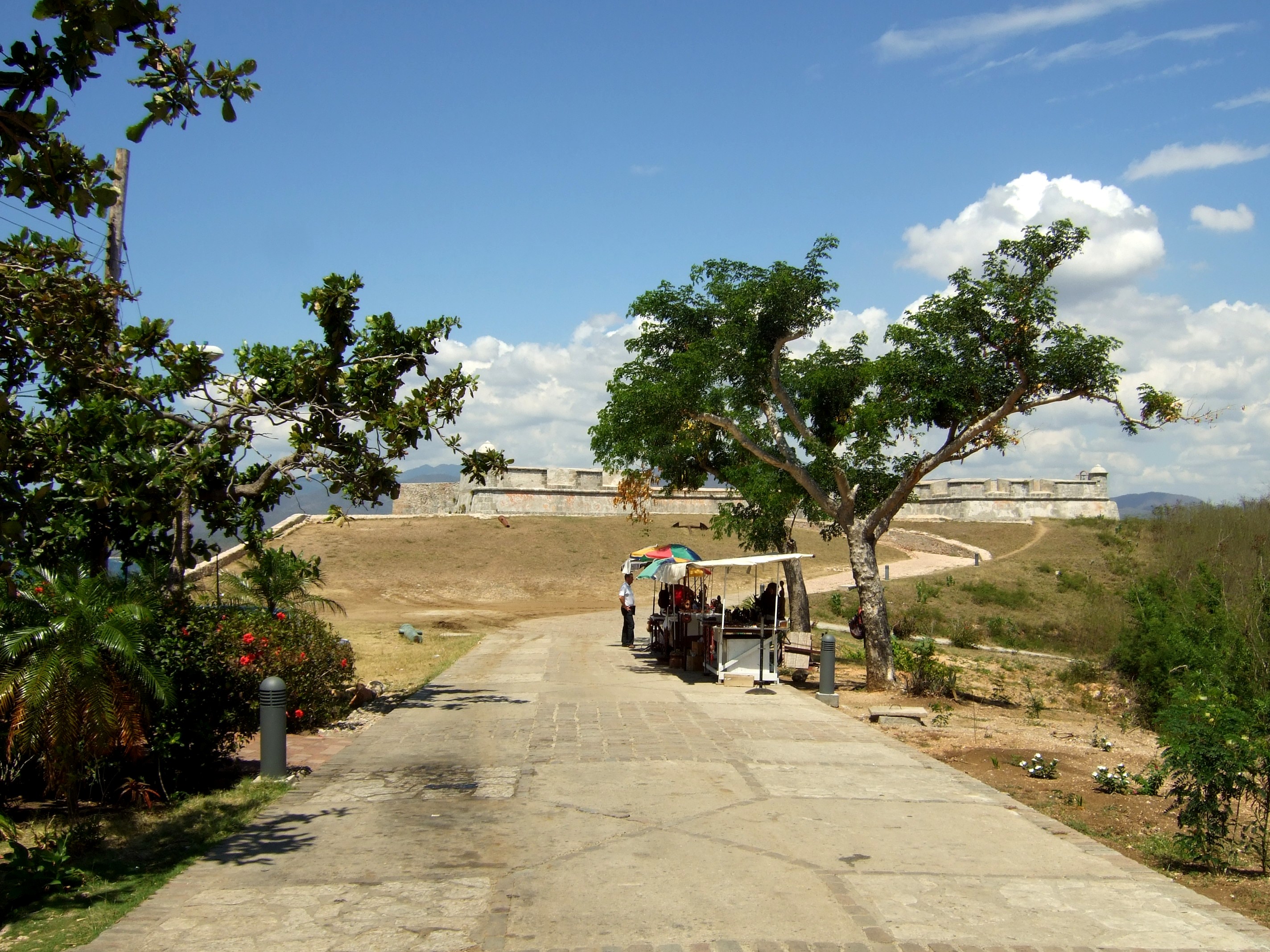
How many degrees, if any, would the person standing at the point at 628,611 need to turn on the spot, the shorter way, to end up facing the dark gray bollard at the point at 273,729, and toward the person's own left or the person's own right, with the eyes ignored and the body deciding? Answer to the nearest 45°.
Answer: approximately 90° to the person's own right

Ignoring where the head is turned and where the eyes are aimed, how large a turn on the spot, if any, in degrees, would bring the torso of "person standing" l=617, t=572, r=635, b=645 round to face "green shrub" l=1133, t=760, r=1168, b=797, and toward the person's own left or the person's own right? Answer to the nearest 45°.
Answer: approximately 90° to the person's own right

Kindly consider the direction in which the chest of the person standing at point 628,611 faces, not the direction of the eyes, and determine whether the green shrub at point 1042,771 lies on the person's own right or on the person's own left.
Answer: on the person's own right

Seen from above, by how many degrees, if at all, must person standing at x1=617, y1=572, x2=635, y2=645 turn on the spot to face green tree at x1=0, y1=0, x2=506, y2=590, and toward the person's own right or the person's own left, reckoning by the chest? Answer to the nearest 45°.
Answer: approximately 90° to the person's own right

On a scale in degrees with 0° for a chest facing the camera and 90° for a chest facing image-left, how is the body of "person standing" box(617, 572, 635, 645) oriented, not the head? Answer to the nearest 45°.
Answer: approximately 270°

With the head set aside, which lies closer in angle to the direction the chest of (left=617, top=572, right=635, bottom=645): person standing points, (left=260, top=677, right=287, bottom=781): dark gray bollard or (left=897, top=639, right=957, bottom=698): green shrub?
the green shrub

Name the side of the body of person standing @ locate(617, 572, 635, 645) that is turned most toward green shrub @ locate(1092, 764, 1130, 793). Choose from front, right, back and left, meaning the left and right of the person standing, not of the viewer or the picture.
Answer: right

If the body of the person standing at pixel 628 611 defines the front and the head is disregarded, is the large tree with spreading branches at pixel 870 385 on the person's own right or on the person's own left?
on the person's own right

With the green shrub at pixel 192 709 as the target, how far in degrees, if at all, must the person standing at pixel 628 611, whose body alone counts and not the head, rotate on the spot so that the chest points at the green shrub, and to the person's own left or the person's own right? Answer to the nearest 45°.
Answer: approximately 90° to the person's own right

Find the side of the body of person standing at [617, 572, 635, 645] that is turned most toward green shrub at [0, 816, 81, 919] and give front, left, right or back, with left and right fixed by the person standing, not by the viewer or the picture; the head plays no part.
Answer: right
